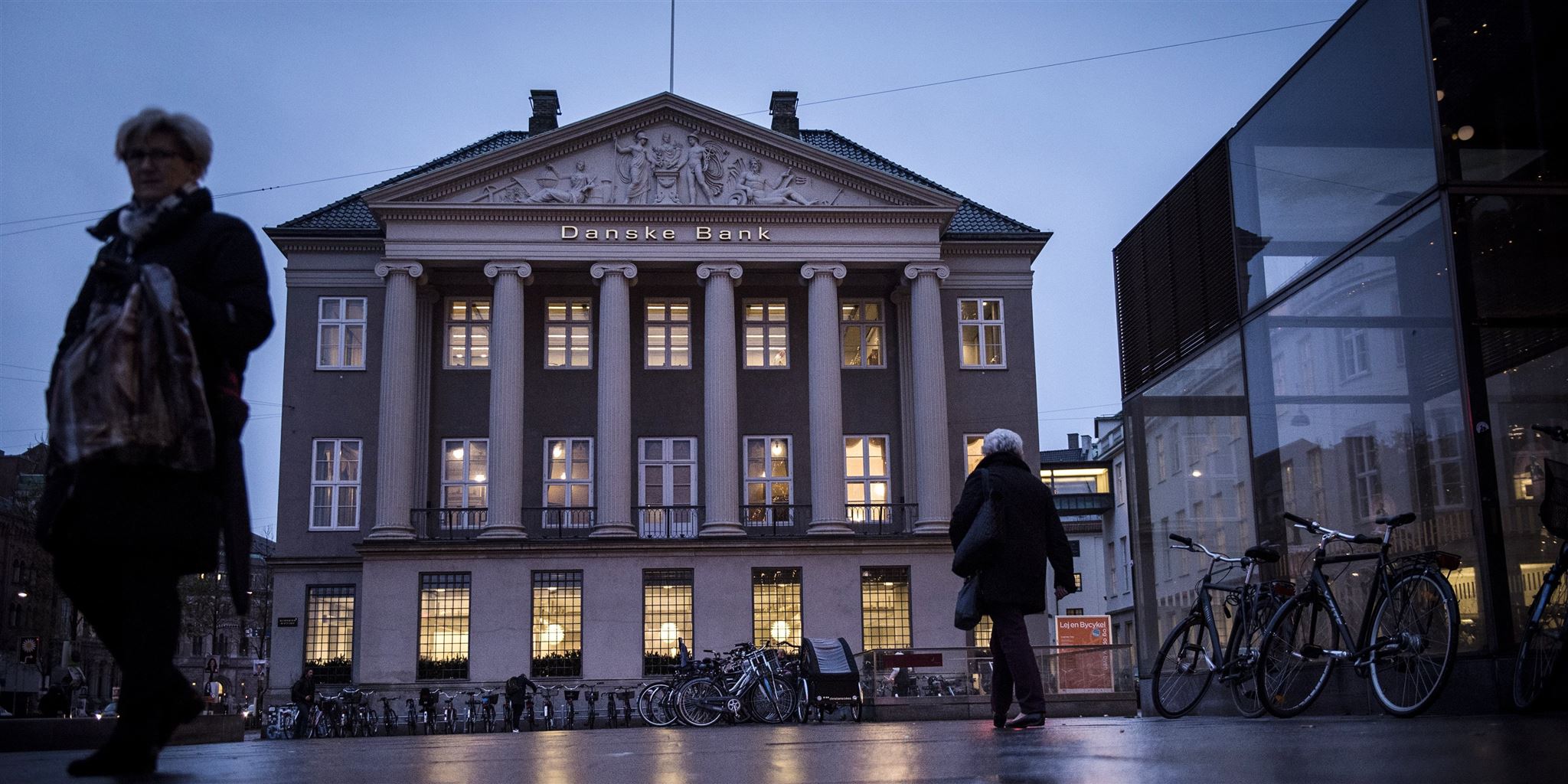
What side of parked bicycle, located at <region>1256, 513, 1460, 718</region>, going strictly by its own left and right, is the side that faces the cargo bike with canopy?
front

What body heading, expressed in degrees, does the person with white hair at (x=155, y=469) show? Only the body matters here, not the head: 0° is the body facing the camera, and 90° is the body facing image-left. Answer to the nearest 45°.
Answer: approximately 45°

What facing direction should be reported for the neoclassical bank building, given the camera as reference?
facing the viewer

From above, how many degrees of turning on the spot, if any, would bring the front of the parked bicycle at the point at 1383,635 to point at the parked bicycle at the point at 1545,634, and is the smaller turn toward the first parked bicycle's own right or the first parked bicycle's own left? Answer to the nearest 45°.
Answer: approximately 135° to the first parked bicycle's own right

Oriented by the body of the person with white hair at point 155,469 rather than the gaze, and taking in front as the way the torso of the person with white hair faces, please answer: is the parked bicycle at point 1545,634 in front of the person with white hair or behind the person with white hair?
behind

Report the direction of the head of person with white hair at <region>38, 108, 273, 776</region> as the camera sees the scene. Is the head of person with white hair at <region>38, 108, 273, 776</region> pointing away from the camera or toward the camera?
toward the camera

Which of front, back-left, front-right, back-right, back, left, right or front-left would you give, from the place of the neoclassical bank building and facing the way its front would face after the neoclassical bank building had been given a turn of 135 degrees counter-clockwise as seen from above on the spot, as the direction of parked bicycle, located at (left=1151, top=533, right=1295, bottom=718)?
back-right

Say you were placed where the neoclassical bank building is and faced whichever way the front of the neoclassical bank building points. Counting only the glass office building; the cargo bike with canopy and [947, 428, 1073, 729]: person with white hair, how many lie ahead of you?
3

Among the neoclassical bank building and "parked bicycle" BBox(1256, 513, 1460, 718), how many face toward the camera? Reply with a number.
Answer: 1

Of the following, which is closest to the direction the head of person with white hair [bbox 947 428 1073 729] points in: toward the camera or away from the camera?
away from the camera

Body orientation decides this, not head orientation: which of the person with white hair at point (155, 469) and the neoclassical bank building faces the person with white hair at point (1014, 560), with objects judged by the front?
the neoclassical bank building

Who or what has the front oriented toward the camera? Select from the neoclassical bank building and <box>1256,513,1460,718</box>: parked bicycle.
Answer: the neoclassical bank building

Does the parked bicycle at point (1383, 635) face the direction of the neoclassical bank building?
yes

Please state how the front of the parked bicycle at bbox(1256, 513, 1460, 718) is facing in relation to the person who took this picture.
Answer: facing away from the viewer and to the left of the viewer
